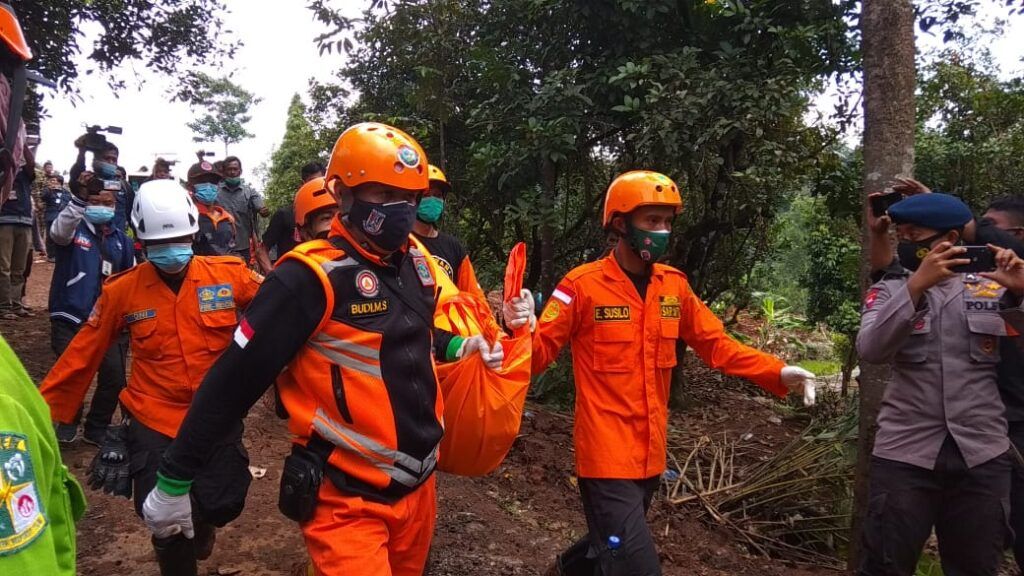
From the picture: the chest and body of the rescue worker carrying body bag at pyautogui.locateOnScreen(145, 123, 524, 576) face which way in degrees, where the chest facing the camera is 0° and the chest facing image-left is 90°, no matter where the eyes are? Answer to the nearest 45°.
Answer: approximately 315°

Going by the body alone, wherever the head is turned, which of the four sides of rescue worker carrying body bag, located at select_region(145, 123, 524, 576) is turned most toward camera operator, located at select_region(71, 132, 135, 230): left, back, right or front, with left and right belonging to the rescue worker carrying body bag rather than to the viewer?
back

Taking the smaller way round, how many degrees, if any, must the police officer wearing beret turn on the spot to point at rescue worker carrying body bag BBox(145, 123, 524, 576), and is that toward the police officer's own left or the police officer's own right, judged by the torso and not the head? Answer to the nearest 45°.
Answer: approximately 45° to the police officer's own right

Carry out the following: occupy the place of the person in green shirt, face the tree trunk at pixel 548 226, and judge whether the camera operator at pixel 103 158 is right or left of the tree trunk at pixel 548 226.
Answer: left

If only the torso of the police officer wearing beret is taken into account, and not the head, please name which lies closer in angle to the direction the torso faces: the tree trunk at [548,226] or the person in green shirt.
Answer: the person in green shirt

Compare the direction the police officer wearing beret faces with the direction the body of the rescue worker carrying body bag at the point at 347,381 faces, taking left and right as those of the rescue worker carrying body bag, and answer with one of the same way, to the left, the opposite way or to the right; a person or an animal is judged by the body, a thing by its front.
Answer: to the right

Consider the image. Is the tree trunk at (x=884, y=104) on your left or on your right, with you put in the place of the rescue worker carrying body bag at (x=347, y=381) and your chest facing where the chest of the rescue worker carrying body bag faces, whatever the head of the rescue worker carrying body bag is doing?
on your left

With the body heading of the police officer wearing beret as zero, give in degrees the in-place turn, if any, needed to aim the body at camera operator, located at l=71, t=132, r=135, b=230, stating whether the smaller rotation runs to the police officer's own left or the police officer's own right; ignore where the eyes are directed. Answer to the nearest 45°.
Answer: approximately 90° to the police officer's own right
